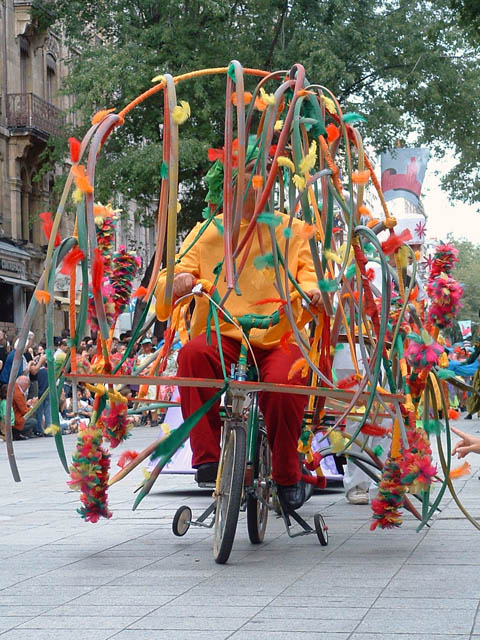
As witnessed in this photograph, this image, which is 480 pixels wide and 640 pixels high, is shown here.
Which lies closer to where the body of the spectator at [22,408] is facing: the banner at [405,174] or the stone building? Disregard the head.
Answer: the banner

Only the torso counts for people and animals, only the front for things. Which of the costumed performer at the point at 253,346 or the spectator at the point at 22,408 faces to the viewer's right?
the spectator

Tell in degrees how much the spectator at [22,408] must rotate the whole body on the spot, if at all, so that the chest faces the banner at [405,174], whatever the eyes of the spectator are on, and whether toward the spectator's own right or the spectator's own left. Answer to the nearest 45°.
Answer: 0° — they already face it

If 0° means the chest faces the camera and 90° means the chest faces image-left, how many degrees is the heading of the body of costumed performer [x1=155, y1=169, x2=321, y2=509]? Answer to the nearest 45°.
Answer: approximately 0°

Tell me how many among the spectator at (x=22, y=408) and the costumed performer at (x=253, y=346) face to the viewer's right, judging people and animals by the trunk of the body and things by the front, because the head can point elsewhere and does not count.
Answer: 1

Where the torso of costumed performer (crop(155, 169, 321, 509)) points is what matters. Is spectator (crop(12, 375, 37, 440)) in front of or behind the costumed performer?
behind

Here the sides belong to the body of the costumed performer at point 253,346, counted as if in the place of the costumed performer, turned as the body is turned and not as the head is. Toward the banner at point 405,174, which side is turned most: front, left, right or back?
back

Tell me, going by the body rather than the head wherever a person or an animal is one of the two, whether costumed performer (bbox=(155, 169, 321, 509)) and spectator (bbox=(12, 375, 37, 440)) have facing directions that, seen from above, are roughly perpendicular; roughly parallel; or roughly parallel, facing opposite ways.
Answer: roughly perpendicular

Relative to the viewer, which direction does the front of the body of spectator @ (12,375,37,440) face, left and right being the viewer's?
facing to the right of the viewer
